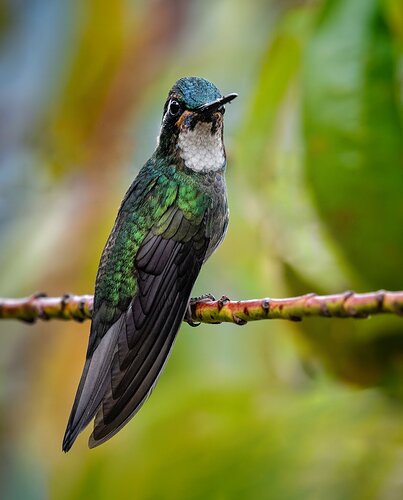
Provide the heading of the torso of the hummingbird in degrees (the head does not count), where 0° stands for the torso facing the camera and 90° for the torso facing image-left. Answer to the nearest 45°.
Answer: approximately 270°
